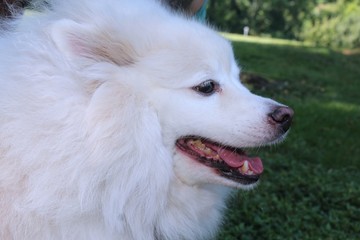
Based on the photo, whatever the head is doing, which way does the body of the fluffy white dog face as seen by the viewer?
to the viewer's right
